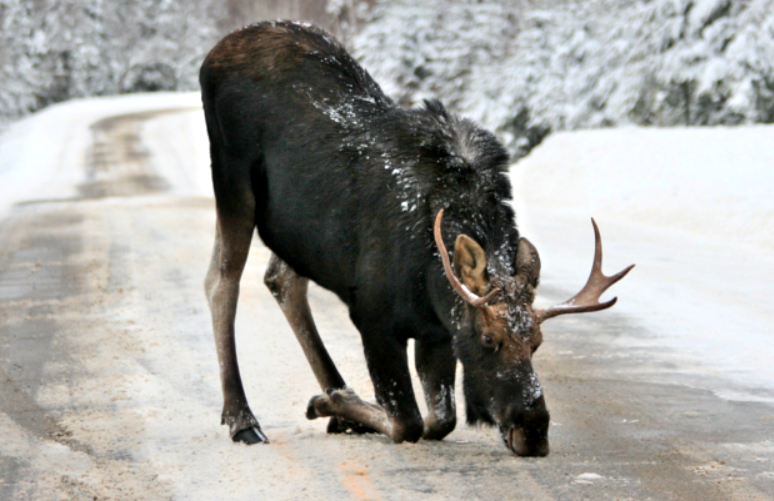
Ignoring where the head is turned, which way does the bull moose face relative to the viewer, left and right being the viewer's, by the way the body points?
facing the viewer and to the right of the viewer
